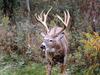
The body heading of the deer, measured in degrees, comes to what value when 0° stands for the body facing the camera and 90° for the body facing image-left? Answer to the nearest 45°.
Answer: approximately 0°
